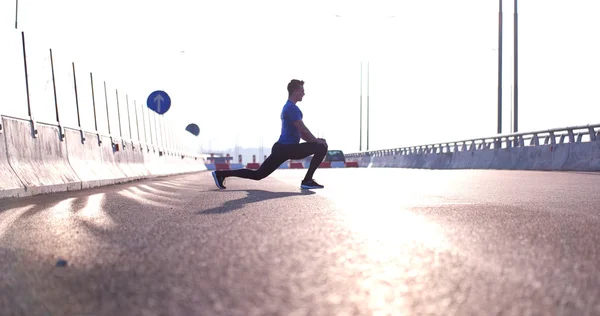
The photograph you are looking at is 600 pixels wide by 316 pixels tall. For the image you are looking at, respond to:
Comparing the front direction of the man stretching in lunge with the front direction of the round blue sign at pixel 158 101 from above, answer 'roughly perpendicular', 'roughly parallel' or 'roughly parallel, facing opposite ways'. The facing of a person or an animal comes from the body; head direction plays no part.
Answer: roughly perpendicular

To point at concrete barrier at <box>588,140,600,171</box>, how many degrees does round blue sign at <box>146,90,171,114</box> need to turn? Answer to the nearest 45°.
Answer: approximately 45° to its left

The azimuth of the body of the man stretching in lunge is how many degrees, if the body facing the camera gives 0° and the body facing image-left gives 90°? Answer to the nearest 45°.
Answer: approximately 270°

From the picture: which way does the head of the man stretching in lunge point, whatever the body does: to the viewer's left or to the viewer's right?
to the viewer's right

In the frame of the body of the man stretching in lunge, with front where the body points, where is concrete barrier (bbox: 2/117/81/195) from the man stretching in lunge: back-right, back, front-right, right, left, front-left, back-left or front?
back

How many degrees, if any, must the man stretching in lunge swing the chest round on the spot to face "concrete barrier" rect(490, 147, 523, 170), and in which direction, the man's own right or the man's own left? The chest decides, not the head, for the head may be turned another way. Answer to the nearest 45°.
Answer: approximately 45° to the man's own left

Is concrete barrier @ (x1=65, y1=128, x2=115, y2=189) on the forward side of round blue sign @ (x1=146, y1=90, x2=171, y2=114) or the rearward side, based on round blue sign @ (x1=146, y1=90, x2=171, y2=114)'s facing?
on the forward side

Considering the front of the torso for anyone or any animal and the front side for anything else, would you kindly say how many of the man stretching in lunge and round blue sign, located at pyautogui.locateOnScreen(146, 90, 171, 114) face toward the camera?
1

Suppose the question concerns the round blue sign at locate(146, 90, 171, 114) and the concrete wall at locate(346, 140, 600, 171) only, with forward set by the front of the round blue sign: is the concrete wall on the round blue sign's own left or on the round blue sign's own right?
on the round blue sign's own left
